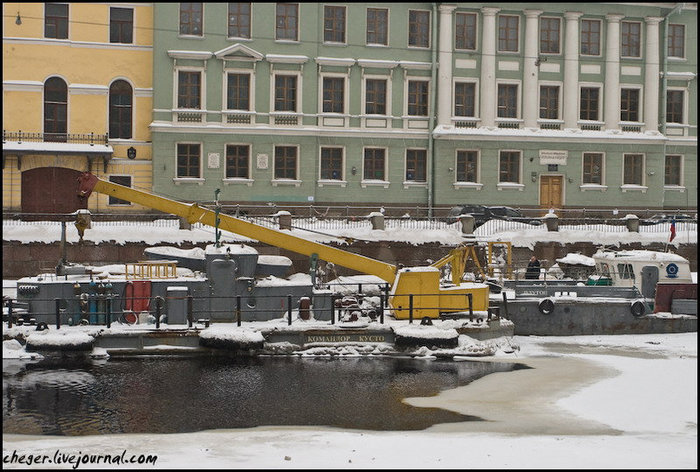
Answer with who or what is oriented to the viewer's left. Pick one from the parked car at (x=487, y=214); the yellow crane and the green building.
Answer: the yellow crane

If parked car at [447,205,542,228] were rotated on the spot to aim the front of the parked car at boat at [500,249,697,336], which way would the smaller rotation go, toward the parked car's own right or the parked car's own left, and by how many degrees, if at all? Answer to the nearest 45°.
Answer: approximately 90° to the parked car's own right

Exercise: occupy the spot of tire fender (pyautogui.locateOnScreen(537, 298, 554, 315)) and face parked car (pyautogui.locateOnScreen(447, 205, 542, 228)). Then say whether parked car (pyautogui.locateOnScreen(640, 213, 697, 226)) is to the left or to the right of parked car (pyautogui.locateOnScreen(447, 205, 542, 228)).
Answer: right

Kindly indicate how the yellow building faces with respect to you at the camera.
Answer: facing the viewer

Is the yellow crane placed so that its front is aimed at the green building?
no

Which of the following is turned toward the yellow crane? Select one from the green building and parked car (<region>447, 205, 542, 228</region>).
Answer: the green building

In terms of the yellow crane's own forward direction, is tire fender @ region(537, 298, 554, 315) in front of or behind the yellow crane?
behind

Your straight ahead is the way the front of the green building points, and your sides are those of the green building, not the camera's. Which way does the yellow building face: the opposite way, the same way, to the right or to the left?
the same way

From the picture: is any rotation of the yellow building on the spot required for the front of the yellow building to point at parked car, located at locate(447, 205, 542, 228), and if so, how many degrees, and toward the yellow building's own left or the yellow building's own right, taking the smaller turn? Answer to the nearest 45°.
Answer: approximately 90° to the yellow building's own left

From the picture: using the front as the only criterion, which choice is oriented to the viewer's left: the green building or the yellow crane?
the yellow crane

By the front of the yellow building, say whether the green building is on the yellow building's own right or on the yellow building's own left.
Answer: on the yellow building's own left

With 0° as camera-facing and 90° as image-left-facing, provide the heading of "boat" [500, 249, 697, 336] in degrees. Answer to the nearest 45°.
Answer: approximately 90°

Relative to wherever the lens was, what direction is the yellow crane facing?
facing to the left of the viewer

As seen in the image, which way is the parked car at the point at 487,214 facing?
to the viewer's right

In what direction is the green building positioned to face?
toward the camera
